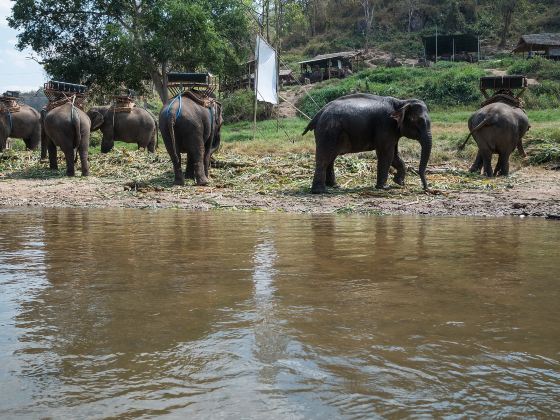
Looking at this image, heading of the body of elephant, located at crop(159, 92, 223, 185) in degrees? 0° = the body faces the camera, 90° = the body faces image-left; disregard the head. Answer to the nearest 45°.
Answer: approximately 225°

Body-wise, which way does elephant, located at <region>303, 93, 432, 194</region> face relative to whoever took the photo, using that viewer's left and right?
facing to the right of the viewer

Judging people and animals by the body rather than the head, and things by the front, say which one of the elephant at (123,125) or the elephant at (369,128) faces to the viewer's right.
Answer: the elephant at (369,128)

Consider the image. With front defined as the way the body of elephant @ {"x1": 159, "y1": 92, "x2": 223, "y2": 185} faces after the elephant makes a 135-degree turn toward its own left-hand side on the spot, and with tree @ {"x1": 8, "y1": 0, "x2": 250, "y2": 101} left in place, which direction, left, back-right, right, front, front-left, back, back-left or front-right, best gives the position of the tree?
right

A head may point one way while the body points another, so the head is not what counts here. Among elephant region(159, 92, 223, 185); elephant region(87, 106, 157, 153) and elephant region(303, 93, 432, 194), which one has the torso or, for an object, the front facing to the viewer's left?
elephant region(87, 106, 157, 153)

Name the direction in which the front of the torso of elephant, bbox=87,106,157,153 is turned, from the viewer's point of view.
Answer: to the viewer's left

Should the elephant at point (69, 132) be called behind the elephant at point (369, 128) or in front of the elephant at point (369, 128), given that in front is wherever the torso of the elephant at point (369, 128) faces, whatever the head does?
behind

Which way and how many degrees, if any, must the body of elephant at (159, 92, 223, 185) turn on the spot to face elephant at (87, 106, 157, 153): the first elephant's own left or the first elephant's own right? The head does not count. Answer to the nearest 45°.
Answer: approximately 45° to the first elephant's own left

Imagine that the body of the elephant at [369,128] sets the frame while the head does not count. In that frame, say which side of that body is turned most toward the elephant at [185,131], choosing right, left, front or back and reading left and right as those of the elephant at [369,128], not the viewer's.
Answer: back

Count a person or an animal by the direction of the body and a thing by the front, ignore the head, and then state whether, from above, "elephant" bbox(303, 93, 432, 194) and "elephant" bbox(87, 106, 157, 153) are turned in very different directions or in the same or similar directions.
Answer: very different directions

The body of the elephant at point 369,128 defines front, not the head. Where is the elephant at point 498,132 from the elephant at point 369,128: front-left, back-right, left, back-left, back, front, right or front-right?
front-left

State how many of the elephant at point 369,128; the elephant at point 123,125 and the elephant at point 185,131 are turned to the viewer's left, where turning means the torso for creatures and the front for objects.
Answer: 1
